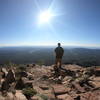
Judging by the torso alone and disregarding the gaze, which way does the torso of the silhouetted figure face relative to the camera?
away from the camera
